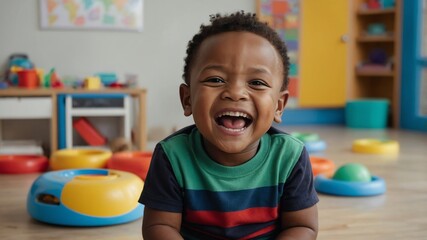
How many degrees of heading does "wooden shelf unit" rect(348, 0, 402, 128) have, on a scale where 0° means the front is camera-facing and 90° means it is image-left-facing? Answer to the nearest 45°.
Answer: approximately 0°

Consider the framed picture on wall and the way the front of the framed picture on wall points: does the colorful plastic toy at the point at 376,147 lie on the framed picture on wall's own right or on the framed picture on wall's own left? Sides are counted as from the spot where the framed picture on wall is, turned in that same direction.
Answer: on the framed picture on wall's own left

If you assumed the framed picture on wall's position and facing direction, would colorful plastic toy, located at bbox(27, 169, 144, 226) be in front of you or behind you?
in front

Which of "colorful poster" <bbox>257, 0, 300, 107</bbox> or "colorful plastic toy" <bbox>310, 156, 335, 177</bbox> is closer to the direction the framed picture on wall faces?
the colorful plastic toy

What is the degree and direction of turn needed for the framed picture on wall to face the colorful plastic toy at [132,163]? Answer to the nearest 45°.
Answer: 0° — it already faces it

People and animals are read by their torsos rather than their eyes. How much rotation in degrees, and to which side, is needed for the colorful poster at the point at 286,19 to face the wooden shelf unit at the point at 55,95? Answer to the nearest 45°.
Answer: approximately 45° to its right

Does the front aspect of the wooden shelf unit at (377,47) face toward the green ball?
yes
